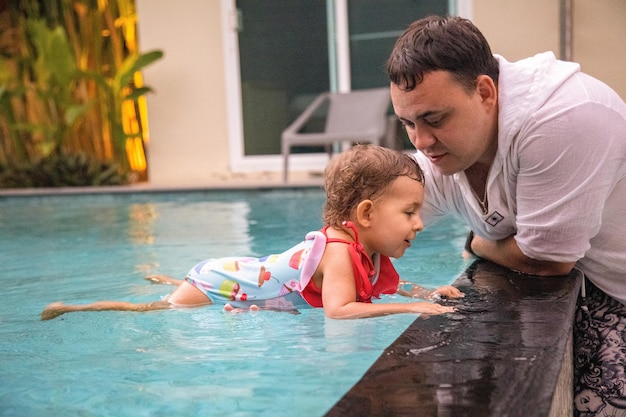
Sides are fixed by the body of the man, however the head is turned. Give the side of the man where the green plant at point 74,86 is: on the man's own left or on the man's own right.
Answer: on the man's own right

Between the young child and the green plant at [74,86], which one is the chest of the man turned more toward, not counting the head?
the young child

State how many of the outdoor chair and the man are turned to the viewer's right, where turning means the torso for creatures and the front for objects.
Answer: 0

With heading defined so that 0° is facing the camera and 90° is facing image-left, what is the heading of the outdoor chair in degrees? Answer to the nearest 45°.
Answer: approximately 45°

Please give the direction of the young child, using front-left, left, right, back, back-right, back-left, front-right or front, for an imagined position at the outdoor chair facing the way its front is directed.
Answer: front-left

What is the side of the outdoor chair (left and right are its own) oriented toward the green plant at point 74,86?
right
